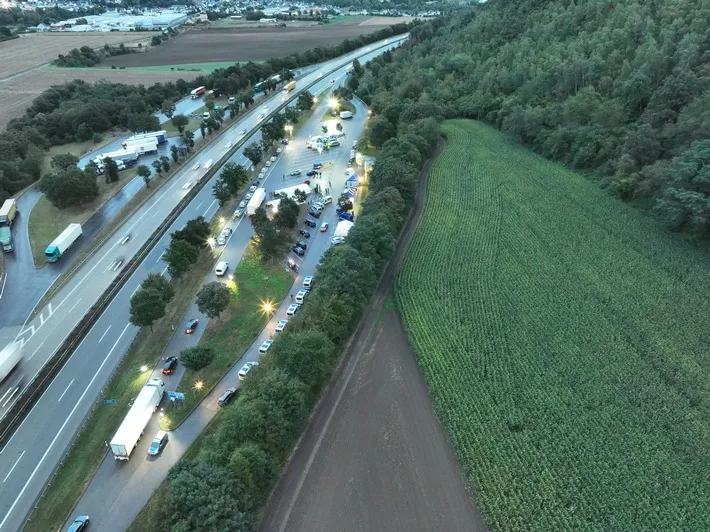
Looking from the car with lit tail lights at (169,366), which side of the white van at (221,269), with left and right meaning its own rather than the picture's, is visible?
back

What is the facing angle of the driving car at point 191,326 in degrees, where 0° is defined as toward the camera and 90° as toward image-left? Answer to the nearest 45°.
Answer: approximately 225°

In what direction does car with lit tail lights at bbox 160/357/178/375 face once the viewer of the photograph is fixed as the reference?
facing away from the viewer and to the right of the viewer

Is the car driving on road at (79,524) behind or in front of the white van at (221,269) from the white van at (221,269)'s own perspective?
behind

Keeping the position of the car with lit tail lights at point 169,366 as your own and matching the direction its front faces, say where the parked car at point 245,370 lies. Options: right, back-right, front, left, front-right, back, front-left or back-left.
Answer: right

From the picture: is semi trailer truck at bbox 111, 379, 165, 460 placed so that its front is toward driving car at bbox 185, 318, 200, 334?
yes

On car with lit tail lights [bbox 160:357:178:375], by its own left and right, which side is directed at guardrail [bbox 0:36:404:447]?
left

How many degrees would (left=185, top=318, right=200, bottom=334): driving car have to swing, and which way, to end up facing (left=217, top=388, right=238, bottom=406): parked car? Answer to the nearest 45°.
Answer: approximately 135° to its right

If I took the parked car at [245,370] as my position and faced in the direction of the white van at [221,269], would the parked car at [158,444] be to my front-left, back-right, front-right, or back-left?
back-left

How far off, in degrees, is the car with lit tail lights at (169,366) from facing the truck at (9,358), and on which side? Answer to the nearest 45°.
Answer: approximately 90° to its left

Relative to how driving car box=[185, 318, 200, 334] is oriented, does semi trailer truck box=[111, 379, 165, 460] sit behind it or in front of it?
behind

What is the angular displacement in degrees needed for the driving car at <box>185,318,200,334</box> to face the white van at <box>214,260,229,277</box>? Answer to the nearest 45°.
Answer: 0° — it already faces it

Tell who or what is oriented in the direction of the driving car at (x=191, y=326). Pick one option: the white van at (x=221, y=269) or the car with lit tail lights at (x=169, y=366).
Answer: the car with lit tail lights at (x=169, y=366)

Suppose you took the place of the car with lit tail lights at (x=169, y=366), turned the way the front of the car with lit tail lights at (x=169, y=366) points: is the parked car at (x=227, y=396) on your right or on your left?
on your right

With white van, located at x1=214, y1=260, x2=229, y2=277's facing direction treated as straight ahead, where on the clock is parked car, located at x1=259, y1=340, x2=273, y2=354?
The parked car is roughly at 4 o'clock from the white van.

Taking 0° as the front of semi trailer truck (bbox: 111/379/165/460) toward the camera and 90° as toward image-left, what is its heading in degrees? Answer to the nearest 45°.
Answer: approximately 225°
